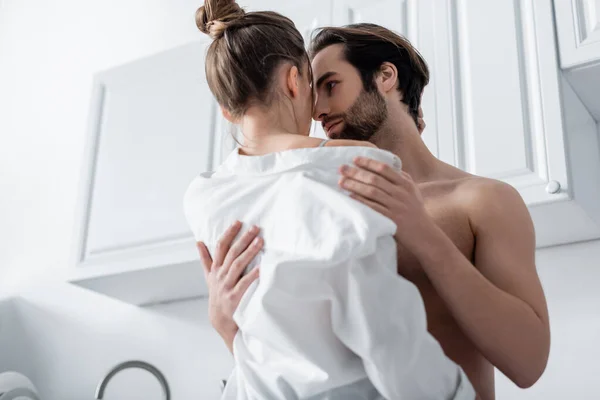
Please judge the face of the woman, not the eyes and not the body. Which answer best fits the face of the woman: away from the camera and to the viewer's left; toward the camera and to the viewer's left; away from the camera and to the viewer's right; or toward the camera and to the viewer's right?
away from the camera and to the viewer's right

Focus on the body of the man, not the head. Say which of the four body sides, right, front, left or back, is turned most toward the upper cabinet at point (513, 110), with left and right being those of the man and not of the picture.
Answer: back

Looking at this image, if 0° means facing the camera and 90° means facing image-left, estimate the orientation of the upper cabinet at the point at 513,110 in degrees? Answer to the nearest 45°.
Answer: approximately 45°

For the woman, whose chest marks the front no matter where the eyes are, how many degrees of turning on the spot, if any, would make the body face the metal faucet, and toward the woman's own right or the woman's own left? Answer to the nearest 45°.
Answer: approximately 90° to the woman's own left

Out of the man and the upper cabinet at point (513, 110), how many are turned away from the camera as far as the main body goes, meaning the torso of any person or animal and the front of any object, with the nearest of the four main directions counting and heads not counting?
0

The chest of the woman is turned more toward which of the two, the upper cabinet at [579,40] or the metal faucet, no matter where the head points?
the upper cabinet

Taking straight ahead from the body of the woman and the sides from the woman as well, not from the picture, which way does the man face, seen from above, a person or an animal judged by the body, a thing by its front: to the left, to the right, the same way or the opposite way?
the opposite way

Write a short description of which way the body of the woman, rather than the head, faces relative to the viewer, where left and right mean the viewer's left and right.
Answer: facing away from the viewer and to the right of the viewer

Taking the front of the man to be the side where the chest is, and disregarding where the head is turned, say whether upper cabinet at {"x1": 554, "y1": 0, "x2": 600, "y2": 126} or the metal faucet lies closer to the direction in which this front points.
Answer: the metal faucet

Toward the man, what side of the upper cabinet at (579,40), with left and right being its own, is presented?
front

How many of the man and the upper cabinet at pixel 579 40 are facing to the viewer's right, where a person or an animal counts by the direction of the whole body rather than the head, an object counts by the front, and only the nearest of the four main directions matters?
0

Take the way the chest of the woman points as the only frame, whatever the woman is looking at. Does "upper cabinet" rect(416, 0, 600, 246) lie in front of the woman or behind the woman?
in front
